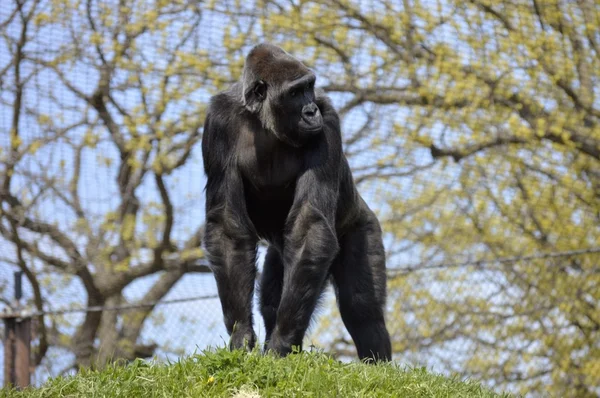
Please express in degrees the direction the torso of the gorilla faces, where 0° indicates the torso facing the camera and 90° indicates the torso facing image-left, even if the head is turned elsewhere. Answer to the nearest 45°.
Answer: approximately 45°

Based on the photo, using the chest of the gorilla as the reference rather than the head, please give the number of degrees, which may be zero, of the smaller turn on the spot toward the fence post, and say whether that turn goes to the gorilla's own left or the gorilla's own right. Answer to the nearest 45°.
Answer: approximately 90° to the gorilla's own right
